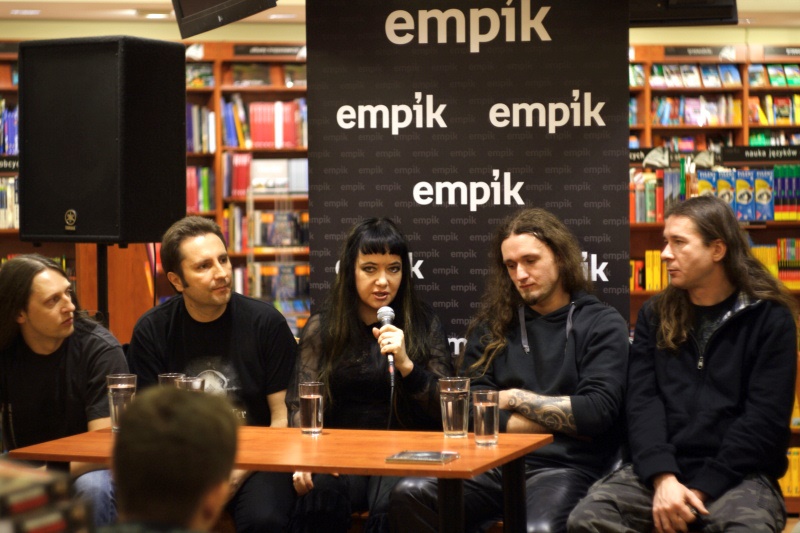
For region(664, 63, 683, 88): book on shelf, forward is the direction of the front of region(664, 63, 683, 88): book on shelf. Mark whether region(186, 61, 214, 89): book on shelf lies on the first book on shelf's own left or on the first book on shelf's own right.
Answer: on the first book on shelf's own right

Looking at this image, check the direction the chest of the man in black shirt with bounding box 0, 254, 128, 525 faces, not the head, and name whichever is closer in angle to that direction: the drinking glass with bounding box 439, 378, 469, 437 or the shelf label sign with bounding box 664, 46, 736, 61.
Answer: the drinking glass

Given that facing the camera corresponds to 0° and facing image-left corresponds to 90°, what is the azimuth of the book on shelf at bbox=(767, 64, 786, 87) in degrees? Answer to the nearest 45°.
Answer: approximately 0°

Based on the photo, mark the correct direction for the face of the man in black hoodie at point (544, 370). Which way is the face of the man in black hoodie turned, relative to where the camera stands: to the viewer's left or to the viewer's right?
to the viewer's left

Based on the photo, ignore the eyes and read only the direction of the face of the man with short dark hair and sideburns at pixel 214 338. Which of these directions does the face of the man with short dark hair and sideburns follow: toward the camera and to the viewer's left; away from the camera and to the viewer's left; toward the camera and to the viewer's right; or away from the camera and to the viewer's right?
toward the camera and to the viewer's right

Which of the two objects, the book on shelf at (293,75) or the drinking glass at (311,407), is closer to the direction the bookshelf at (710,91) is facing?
the drinking glass

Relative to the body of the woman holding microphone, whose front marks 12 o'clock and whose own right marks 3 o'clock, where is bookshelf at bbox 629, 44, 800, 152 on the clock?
The bookshelf is roughly at 7 o'clock from the woman holding microphone.

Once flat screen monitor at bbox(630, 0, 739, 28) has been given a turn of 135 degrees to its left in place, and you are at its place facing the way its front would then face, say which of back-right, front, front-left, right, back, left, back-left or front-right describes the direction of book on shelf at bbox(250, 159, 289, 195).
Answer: left
